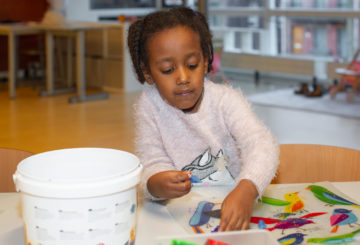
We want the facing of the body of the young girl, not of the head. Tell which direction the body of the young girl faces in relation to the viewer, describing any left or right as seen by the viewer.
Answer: facing the viewer

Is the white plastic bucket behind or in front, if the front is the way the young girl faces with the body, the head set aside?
in front

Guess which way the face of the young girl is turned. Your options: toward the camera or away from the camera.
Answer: toward the camera
